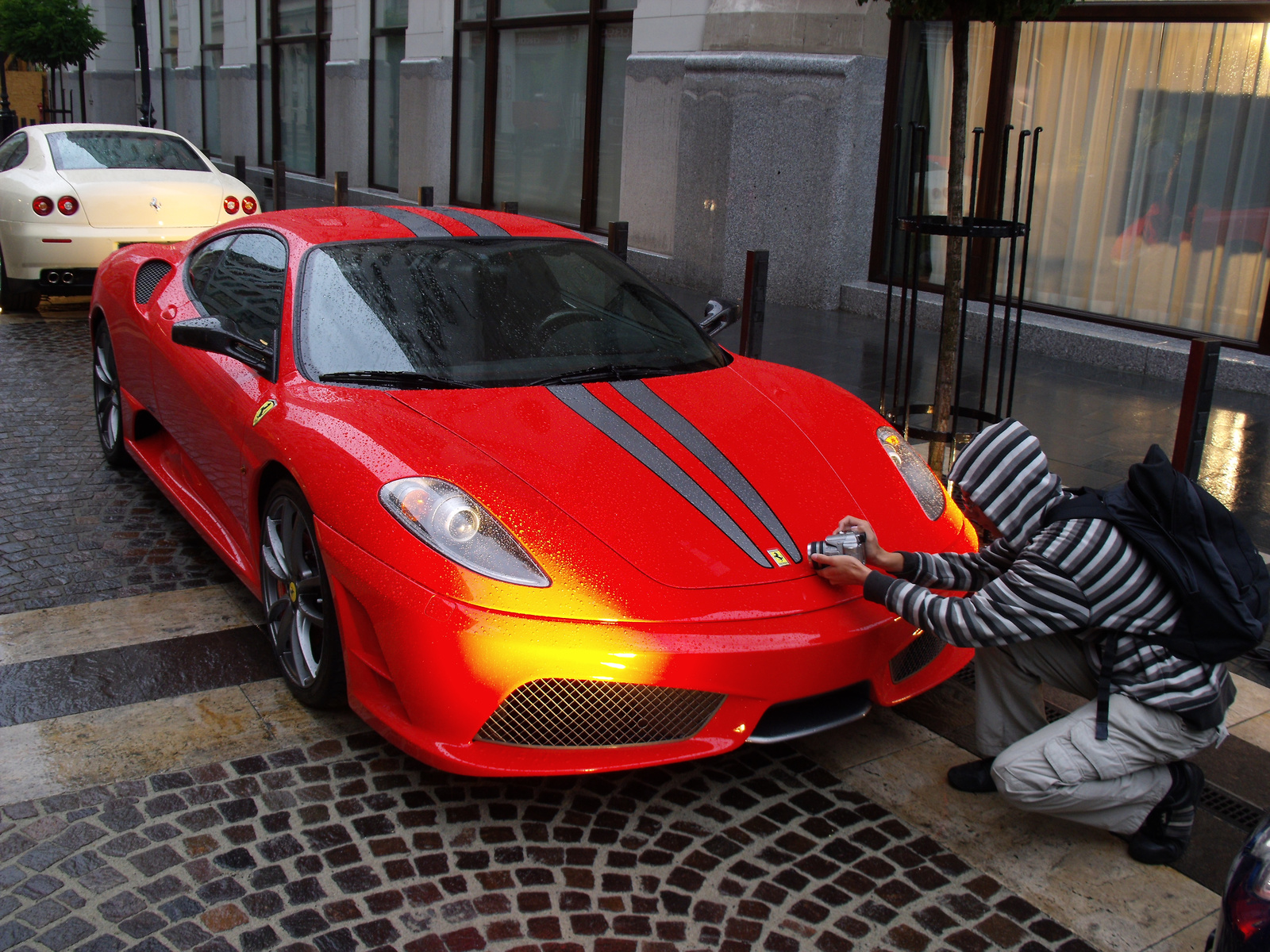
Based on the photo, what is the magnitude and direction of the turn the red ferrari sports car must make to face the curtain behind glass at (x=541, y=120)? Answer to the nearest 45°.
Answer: approximately 135° to its left

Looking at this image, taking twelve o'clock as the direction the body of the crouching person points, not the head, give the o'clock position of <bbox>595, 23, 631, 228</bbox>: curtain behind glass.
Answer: The curtain behind glass is roughly at 2 o'clock from the crouching person.

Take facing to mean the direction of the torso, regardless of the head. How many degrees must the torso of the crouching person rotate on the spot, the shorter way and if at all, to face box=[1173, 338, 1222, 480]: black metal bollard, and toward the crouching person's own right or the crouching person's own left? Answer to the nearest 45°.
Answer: approximately 90° to the crouching person's own right

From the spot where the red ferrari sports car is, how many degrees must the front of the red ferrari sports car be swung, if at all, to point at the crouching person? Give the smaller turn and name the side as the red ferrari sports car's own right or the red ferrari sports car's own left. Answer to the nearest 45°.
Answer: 0° — it already faces them

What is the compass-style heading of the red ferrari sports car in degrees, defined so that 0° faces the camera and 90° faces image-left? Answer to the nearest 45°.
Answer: approximately 315°

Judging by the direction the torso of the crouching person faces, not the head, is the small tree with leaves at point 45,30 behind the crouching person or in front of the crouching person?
in front

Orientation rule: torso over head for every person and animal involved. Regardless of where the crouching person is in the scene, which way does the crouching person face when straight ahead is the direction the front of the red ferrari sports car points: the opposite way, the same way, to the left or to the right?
the opposite way

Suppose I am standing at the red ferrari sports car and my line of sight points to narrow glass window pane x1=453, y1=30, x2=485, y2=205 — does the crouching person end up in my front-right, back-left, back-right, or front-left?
back-right

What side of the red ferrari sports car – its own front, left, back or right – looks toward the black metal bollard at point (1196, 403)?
left

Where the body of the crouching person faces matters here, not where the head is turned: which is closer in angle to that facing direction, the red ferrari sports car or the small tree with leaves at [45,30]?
the red ferrari sports car

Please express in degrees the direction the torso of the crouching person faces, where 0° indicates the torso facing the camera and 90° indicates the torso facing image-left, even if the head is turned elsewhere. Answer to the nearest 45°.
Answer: approximately 90°

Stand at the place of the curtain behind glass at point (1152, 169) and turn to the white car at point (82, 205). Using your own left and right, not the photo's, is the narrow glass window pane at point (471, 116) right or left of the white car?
right

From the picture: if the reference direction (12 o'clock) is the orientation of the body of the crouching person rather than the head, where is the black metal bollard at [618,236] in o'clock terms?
The black metal bollard is roughly at 2 o'clock from the crouching person.

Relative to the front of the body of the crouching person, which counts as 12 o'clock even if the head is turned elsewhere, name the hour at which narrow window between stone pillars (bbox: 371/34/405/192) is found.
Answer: The narrow window between stone pillars is roughly at 2 o'clock from the crouching person.

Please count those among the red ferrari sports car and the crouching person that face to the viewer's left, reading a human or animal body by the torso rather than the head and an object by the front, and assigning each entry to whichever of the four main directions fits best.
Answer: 1

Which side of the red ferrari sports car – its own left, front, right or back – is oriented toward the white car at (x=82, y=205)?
back

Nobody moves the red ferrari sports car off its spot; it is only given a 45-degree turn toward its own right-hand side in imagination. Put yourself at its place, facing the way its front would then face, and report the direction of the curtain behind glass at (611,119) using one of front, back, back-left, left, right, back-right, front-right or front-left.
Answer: back
